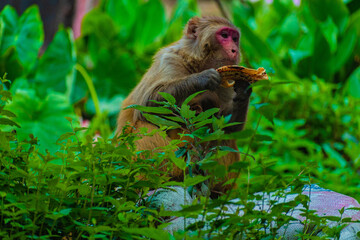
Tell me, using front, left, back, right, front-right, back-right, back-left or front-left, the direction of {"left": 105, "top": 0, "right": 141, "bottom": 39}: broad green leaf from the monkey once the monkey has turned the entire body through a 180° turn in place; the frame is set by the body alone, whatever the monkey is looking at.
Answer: front-right

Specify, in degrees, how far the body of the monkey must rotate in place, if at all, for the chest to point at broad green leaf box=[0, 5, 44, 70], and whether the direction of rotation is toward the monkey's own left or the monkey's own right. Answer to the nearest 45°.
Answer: approximately 180°

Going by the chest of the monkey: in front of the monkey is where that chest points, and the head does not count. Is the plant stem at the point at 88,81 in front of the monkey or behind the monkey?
behind

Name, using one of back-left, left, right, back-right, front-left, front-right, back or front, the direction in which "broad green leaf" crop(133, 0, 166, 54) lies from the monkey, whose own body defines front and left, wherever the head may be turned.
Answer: back-left

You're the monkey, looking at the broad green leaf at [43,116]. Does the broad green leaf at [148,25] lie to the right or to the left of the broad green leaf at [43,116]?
right

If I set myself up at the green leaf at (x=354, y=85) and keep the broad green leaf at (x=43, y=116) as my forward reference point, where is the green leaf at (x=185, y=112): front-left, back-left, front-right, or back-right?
front-left

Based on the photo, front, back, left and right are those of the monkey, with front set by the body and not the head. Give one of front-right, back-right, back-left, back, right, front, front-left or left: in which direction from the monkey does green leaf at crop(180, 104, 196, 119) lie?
front-right

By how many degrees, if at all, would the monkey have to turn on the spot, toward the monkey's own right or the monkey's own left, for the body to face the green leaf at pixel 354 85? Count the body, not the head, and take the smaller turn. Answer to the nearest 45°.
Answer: approximately 90° to the monkey's own left

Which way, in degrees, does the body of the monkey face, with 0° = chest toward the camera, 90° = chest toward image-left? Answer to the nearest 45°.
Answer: approximately 315°

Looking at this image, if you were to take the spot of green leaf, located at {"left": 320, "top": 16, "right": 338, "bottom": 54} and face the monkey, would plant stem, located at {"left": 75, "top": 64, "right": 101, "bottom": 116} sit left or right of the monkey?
right

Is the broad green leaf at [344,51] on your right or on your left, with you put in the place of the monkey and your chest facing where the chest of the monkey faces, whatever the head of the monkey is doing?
on your left

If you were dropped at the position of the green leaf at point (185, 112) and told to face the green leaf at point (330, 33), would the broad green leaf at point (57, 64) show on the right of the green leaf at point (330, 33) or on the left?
left
